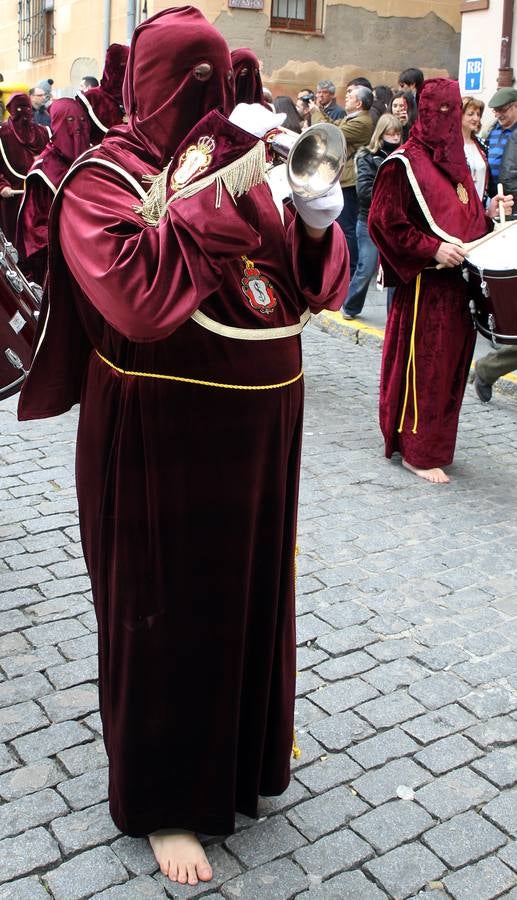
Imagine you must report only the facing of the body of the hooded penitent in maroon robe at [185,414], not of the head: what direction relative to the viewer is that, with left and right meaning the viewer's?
facing the viewer and to the right of the viewer

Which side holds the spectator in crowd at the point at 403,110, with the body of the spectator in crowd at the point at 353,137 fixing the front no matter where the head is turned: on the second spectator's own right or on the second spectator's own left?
on the second spectator's own left

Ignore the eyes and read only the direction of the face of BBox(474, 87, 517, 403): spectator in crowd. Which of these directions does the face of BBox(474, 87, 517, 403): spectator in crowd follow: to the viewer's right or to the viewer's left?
to the viewer's left

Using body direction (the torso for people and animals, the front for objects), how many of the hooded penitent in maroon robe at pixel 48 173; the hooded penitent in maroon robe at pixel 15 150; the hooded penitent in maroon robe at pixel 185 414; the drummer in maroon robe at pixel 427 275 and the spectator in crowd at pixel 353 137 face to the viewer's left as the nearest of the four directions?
1
